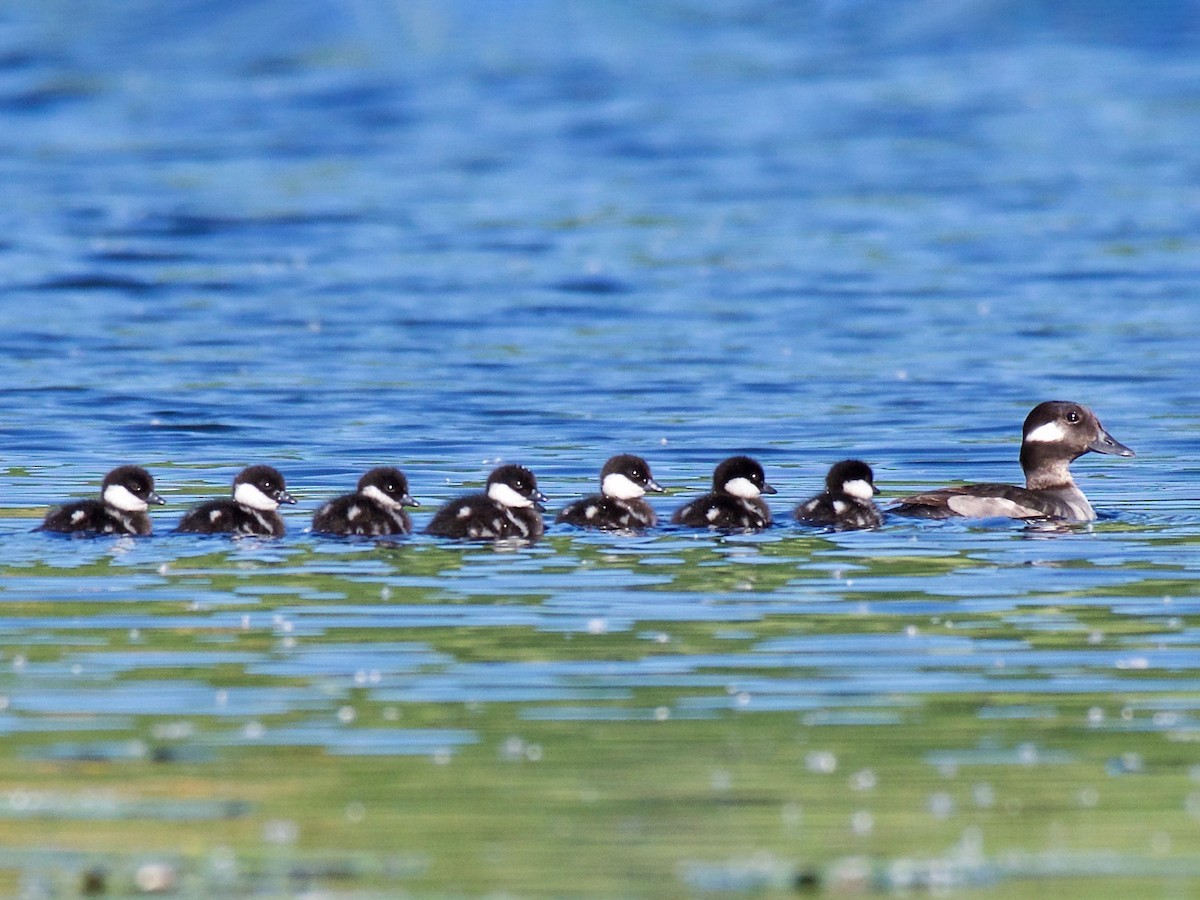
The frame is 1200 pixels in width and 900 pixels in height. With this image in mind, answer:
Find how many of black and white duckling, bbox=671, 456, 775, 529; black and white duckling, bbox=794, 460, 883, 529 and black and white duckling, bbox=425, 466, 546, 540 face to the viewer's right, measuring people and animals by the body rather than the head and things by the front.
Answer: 3

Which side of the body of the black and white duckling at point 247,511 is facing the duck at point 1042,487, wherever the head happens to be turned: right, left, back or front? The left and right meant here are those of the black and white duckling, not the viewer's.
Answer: front

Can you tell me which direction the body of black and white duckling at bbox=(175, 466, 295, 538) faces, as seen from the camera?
to the viewer's right

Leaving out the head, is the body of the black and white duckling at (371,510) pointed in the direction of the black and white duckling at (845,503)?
yes

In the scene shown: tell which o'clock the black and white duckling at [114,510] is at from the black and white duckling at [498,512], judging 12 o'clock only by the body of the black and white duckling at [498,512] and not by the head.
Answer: the black and white duckling at [114,510] is roughly at 6 o'clock from the black and white duckling at [498,512].

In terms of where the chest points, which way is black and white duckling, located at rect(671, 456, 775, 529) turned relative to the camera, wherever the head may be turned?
to the viewer's right

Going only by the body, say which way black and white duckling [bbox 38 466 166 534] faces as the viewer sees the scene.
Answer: to the viewer's right

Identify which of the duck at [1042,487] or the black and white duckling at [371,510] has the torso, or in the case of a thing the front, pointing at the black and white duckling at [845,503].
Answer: the black and white duckling at [371,510]

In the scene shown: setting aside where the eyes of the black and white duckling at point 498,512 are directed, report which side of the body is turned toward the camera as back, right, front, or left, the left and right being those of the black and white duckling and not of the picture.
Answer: right

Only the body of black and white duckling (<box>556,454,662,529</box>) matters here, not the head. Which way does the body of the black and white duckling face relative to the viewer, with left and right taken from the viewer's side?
facing to the right of the viewer

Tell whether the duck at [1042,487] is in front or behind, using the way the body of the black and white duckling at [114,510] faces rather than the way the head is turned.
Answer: in front

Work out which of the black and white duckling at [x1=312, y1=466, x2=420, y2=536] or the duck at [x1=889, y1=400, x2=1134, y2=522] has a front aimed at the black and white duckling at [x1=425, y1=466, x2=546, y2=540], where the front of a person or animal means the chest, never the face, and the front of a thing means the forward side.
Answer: the black and white duckling at [x1=312, y1=466, x2=420, y2=536]

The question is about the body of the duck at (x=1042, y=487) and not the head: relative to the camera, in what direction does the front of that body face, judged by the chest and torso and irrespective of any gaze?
to the viewer's right

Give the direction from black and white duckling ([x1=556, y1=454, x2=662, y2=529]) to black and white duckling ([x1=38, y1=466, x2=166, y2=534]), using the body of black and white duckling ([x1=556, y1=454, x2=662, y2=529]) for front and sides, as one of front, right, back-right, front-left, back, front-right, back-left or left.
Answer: back

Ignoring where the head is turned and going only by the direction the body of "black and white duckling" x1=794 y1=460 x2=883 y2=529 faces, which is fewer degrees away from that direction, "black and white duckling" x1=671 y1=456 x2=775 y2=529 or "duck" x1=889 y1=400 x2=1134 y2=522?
the duck
